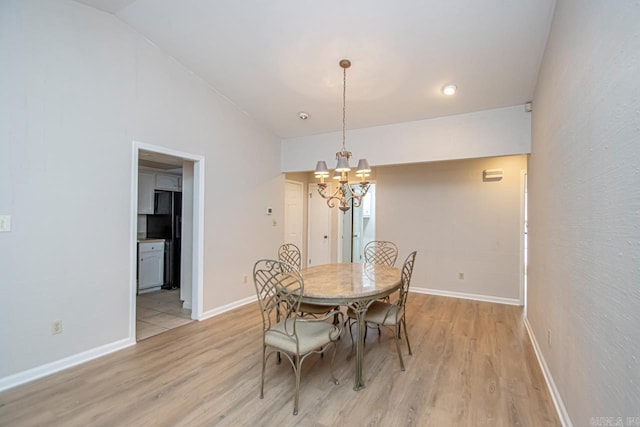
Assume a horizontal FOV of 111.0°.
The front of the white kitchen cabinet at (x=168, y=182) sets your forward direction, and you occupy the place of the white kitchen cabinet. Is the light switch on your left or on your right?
on your right

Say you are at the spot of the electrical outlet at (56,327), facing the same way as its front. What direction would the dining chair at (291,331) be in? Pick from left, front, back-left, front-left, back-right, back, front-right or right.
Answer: front

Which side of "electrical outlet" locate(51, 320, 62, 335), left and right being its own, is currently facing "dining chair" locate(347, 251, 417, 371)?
front

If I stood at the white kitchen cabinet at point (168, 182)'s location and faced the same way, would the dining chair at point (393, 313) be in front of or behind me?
in front

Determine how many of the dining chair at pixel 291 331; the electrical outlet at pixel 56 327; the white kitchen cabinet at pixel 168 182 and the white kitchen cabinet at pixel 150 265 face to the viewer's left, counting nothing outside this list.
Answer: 0

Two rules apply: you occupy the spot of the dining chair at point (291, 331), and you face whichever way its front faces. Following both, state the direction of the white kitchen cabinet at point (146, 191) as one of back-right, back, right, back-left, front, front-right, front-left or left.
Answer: left

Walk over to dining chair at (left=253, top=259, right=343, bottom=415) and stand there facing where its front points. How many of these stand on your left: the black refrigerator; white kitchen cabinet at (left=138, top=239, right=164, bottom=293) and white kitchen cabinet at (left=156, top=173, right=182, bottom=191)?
3

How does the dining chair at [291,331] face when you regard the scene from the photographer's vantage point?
facing away from the viewer and to the right of the viewer

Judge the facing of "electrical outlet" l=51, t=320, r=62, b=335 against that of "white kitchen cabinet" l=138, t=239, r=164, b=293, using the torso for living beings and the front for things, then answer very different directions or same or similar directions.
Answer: same or similar directions

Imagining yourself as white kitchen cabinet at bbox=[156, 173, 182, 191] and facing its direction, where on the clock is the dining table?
The dining table is roughly at 1 o'clock from the white kitchen cabinet.

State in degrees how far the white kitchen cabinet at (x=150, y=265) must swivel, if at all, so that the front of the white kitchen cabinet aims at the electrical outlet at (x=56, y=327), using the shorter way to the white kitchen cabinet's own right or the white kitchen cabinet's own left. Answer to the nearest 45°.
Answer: approximately 45° to the white kitchen cabinet's own right

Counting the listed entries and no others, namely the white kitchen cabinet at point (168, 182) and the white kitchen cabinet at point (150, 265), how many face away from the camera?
0

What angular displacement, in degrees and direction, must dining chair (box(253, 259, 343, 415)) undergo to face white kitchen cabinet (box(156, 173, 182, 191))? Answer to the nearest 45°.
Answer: approximately 90° to its left
